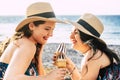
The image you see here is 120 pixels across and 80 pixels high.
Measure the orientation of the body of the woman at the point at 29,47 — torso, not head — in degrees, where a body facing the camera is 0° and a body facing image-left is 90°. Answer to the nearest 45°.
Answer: approximately 270°

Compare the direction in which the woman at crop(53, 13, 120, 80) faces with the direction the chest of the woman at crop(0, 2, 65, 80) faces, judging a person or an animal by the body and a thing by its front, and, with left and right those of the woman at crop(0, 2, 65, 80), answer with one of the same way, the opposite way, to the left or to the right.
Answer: the opposite way

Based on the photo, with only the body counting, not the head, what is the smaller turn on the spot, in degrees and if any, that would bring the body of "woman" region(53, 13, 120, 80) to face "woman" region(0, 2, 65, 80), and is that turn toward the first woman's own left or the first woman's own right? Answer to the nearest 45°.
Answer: approximately 45° to the first woman's own left

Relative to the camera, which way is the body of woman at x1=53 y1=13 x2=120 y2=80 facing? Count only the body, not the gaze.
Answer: to the viewer's left

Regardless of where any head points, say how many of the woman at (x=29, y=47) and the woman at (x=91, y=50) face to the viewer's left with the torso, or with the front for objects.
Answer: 1
